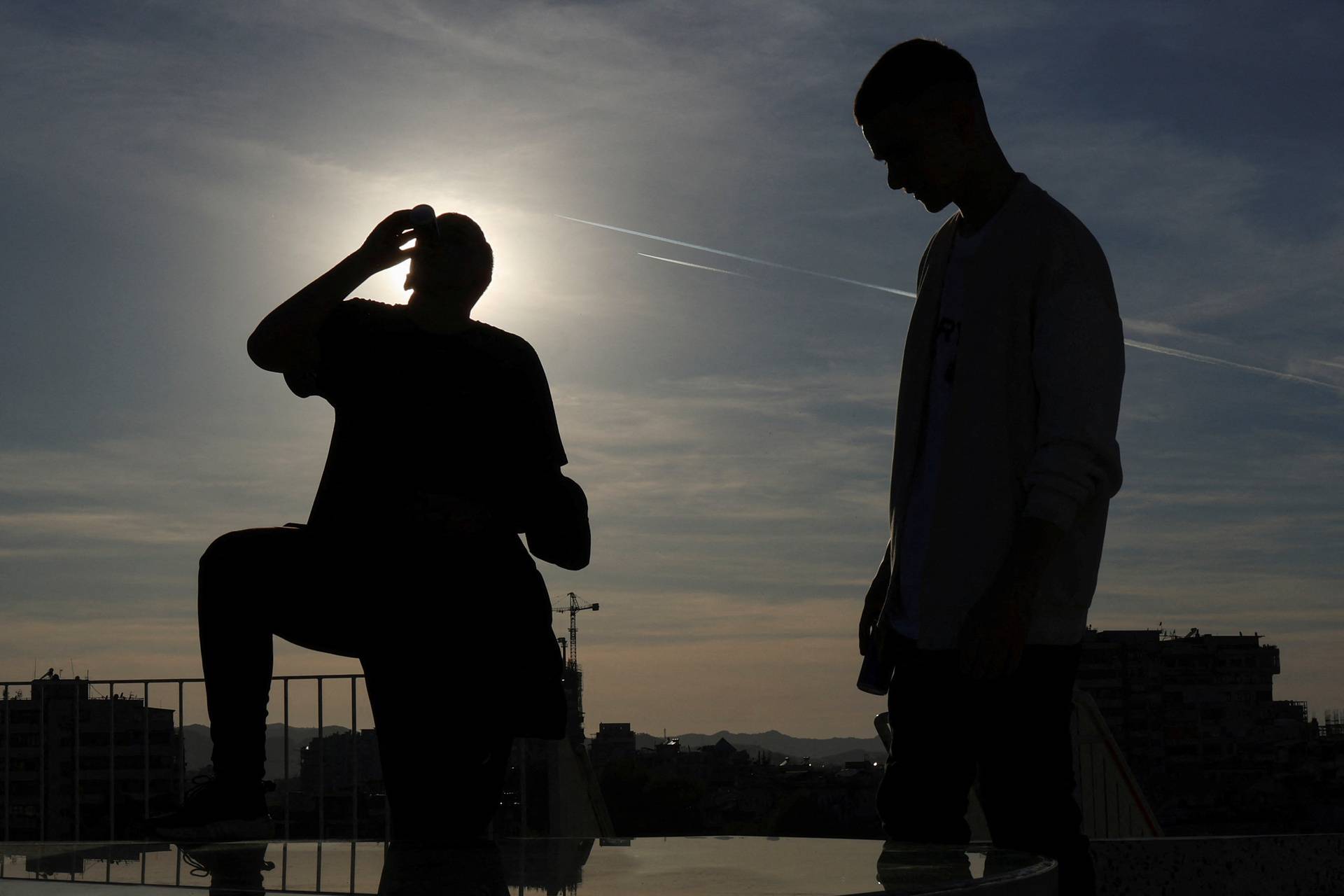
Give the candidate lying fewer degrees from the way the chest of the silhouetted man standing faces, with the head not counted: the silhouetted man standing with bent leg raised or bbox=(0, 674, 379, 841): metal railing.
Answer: the silhouetted man standing with bent leg raised

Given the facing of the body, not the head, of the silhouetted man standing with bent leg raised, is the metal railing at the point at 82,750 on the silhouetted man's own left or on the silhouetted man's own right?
on the silhouetted man's own right

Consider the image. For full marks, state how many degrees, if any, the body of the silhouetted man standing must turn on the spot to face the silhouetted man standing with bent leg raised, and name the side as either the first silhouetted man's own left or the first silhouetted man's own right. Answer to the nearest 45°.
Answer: approximately 45° to the first silhouetted man's own right

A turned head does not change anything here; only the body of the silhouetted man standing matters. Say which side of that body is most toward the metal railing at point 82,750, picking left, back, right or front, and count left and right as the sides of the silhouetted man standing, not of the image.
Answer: right

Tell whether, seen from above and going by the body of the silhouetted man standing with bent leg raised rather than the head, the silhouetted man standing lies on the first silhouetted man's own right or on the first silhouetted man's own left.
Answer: on the first silhouetted man's own left

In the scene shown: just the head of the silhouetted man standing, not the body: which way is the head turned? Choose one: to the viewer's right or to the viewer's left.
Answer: to the viewer's left

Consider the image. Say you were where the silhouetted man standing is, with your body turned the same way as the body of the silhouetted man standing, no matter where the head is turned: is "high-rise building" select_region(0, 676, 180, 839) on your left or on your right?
on your right

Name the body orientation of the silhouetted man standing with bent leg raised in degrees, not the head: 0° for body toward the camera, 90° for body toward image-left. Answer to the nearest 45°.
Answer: approximately 45°
